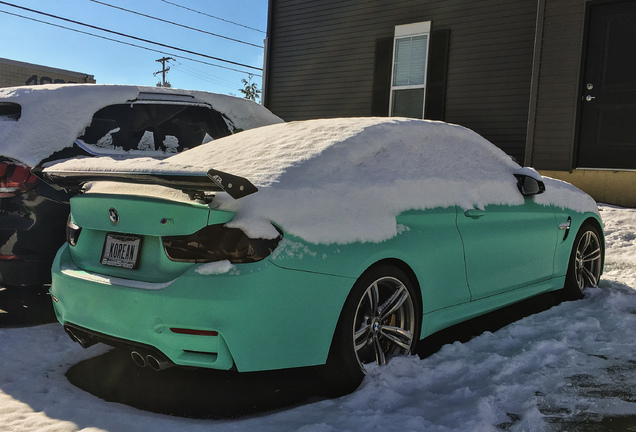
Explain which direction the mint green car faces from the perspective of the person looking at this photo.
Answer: facing away from the viewer and to the right of the viewer

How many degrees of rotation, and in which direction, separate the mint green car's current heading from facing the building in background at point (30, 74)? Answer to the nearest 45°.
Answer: approximately 90° to its left

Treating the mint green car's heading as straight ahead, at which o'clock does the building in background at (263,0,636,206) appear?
The building in background is roughly at 11 o'clock from the mint green car.
